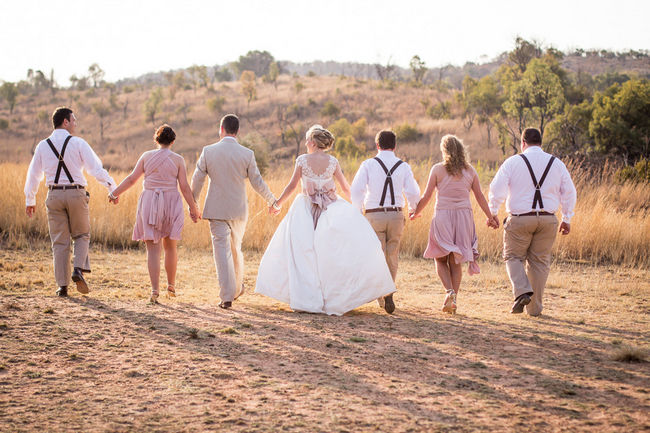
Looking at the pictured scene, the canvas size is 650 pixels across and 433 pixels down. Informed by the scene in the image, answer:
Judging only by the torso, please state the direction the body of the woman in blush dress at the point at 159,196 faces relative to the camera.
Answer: away from the camera

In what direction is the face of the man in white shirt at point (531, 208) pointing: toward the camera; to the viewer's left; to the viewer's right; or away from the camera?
away from the camera

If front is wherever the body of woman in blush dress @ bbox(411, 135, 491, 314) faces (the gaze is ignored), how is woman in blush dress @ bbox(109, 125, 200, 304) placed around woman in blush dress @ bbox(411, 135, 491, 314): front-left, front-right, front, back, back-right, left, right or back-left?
left

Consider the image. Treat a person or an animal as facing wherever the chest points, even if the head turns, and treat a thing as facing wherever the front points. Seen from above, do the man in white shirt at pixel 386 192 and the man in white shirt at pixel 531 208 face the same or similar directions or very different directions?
same or similar directions

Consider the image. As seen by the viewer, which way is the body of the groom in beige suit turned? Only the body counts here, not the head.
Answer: away from the camera

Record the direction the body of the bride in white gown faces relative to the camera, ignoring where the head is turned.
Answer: away from the camera

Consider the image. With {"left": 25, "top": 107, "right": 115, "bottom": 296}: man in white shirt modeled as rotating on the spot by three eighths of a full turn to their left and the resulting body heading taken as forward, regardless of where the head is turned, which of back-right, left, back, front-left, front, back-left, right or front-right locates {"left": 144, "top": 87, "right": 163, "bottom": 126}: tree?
back-right

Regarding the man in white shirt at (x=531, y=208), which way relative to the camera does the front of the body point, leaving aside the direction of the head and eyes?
away from the camera

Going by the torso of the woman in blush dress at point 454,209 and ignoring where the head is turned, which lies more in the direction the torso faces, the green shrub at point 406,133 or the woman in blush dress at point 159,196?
the green shrub

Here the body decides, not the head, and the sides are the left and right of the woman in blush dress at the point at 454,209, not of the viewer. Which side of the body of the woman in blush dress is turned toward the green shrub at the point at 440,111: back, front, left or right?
front

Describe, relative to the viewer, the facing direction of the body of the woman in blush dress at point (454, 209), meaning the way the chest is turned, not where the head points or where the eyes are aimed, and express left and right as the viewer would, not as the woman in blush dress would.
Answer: facing away from the viewer

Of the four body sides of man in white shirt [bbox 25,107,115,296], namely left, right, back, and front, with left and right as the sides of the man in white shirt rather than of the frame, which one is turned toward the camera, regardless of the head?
back

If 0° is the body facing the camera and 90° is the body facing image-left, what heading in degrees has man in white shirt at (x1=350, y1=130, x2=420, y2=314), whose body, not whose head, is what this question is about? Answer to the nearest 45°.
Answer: approximately 180°

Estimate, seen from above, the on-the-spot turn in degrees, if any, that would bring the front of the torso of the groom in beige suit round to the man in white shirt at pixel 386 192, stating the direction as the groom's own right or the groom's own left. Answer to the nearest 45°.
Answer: approximately 90° to the groom's own right

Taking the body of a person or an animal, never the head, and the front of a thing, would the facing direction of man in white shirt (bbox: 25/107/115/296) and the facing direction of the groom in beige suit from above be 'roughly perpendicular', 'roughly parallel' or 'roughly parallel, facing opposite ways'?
roughly parallel

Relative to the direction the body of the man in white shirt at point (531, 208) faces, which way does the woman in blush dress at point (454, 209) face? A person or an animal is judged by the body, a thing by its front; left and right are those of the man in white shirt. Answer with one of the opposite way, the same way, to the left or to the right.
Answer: the same way

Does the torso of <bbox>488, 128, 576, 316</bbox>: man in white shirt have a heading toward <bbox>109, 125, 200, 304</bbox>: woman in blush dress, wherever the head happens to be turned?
no
